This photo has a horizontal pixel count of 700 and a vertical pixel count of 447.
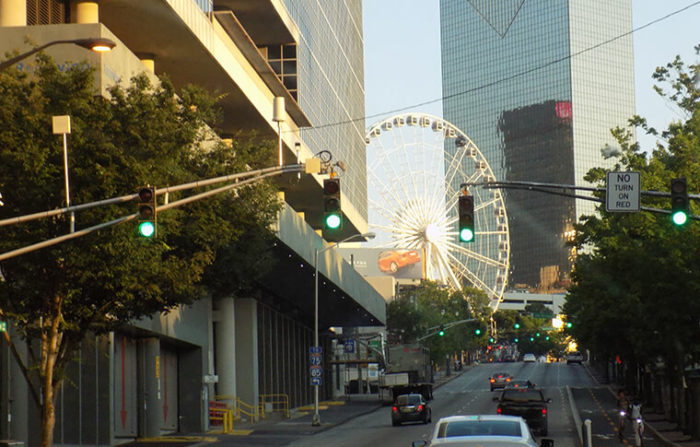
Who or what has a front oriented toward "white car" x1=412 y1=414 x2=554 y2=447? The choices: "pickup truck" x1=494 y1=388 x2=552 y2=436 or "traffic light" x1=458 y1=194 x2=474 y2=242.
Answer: the traffic light

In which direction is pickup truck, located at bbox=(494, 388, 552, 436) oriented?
away from the camera

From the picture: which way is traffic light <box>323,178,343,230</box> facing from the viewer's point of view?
toward the camera

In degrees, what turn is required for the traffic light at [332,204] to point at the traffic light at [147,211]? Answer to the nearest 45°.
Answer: approximately 45° to its right

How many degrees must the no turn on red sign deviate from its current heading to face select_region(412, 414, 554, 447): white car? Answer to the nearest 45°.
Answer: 0° — it already faces it

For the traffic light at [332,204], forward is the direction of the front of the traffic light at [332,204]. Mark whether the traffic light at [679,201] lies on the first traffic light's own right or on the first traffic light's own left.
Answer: on the first traffic light's own left

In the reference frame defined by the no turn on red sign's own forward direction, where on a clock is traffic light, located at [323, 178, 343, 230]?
The traffic light is roughly at 2 o'clock from the no turn on red sign.

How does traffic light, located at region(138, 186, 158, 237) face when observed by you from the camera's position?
facing the viewer

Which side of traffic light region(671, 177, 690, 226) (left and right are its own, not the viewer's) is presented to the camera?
front

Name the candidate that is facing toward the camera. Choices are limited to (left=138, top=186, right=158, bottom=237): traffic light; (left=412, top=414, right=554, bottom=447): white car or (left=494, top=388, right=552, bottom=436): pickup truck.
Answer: the traffic light

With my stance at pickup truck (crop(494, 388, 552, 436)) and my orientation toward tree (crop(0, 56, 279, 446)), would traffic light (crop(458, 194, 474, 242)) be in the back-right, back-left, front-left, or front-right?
front-left

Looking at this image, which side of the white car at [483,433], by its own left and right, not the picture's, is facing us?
back

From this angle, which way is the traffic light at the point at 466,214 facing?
toward the camera

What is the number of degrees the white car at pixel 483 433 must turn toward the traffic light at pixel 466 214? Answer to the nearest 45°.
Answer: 0° — it already faces it
